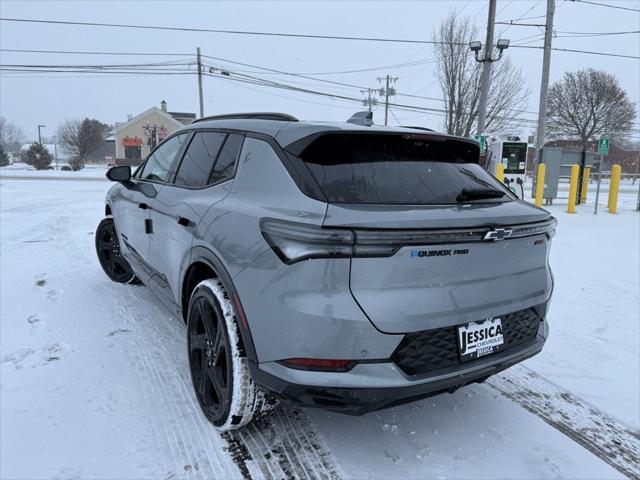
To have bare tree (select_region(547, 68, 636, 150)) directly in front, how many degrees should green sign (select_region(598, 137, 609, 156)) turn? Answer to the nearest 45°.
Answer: approximately 180°

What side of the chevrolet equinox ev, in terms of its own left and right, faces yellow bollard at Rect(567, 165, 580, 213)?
right

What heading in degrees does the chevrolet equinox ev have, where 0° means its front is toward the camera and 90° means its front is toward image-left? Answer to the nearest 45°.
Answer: approximately 135°

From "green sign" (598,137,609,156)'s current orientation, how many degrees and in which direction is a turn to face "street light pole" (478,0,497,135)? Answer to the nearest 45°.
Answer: approximately 135° to its right

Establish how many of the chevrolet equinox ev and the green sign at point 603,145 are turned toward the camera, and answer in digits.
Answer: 1

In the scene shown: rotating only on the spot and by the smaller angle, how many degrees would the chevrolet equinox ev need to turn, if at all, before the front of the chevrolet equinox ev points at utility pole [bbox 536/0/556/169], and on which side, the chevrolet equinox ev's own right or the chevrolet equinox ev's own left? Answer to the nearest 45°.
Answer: approximately 90° to the chevrolet equinox ev's own right

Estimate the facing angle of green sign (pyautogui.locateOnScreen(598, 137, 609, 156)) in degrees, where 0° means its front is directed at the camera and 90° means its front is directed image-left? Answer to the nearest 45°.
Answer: approximately 0°

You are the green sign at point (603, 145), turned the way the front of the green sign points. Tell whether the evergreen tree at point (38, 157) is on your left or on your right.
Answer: on your right

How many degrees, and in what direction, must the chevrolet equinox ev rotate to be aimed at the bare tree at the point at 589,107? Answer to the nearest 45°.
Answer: approximately 90° to its right

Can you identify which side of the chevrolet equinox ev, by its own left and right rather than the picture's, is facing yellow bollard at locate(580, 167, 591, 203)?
right
